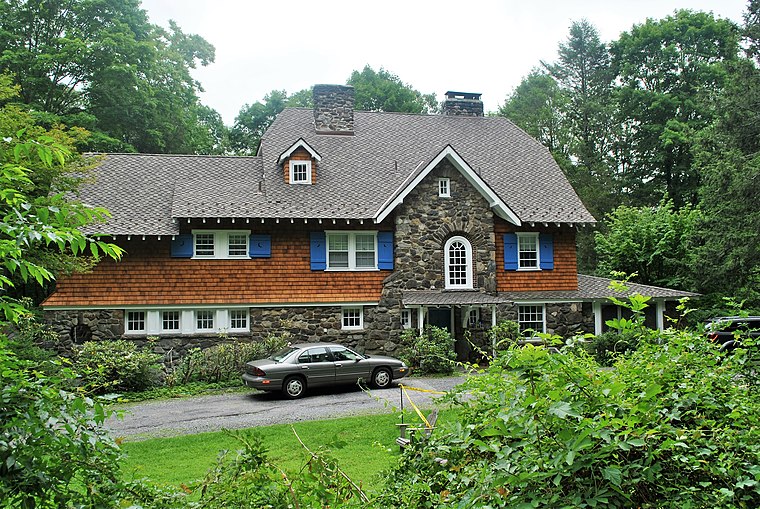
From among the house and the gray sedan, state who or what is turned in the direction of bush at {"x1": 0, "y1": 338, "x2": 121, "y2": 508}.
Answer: the house

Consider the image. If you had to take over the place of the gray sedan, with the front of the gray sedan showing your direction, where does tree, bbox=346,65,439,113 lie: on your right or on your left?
on your left

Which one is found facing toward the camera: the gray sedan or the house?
the house

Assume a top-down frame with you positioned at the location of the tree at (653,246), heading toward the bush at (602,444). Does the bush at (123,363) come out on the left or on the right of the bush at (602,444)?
right

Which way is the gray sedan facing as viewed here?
to the viewer's right

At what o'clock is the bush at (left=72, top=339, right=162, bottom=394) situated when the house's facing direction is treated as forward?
The bush is roughly at 2 o'clock from the house.

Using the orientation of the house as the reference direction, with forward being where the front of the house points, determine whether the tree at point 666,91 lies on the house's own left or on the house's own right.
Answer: on the house's own left

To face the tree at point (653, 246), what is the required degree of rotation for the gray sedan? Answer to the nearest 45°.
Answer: approximately 45° to its left

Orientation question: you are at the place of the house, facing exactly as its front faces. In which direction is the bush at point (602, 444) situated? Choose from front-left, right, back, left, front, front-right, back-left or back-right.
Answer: front

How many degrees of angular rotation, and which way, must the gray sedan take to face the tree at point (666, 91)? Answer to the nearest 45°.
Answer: approximately 45° to its left

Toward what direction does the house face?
toward the camera

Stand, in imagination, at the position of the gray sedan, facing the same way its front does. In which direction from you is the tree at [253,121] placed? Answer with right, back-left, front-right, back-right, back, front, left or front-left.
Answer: left

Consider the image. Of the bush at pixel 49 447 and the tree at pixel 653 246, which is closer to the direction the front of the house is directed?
the bush

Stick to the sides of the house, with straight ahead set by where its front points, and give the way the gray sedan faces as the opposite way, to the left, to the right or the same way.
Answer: to the left

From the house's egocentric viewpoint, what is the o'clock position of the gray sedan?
The gray sedan is roughly at 12 o'clock from the house.

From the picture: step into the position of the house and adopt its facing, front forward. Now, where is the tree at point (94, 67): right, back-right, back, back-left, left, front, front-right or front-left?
back-right

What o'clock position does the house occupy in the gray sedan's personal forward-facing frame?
The house is roughly at 9 o'clock from the gray sedan.

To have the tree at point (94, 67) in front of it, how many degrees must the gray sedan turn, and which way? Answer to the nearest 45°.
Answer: approximately 135° to its left

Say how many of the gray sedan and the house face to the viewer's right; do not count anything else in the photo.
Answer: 1

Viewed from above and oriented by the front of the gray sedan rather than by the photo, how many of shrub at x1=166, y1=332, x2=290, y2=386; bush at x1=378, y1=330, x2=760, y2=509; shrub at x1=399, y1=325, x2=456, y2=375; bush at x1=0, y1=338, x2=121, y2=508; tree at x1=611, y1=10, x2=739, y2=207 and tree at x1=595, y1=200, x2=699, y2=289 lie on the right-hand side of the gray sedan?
2

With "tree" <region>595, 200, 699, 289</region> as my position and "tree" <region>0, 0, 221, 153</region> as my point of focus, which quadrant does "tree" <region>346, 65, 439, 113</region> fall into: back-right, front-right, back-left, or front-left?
front-right
